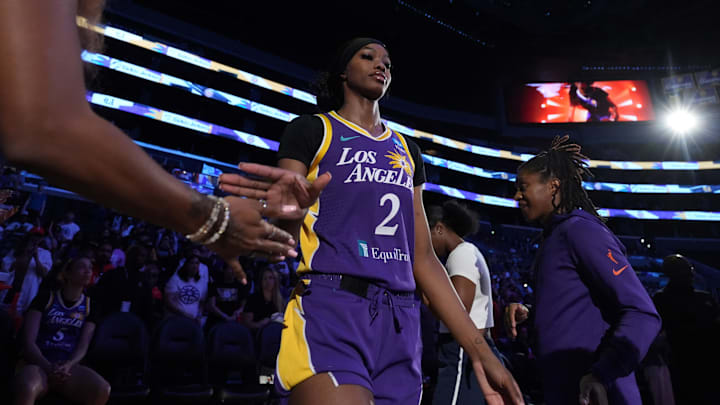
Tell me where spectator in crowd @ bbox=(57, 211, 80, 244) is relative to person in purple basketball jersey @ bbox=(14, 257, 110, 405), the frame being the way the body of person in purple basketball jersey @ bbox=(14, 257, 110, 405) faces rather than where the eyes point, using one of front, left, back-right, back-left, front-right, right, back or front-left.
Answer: back

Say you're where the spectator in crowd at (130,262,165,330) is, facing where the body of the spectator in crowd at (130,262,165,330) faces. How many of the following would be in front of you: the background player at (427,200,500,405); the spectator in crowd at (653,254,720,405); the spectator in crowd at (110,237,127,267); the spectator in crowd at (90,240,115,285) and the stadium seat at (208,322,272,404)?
3

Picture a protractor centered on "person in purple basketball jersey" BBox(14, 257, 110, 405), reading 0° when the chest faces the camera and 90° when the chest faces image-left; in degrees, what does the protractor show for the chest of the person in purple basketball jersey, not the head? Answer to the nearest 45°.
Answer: approximately 0°

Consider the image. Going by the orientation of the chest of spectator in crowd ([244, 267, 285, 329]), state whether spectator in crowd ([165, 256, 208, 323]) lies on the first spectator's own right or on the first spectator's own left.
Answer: on the first spectator's own right

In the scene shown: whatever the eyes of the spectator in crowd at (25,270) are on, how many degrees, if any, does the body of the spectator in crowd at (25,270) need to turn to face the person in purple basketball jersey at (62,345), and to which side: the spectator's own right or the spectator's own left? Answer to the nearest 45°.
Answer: approximately 45° to the spectator's own right

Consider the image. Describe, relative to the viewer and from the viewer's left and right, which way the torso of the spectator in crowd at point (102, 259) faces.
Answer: facing the viewer and to the right of the viewer

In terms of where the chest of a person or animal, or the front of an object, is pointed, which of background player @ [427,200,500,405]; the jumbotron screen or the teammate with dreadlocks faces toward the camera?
the jumbotron screen

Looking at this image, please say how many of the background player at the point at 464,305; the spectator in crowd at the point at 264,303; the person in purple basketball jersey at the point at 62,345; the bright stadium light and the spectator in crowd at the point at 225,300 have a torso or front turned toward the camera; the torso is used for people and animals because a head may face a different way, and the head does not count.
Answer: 4

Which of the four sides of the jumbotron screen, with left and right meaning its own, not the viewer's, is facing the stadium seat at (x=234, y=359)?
front

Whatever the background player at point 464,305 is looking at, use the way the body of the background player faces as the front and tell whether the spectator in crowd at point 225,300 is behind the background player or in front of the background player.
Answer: in front
